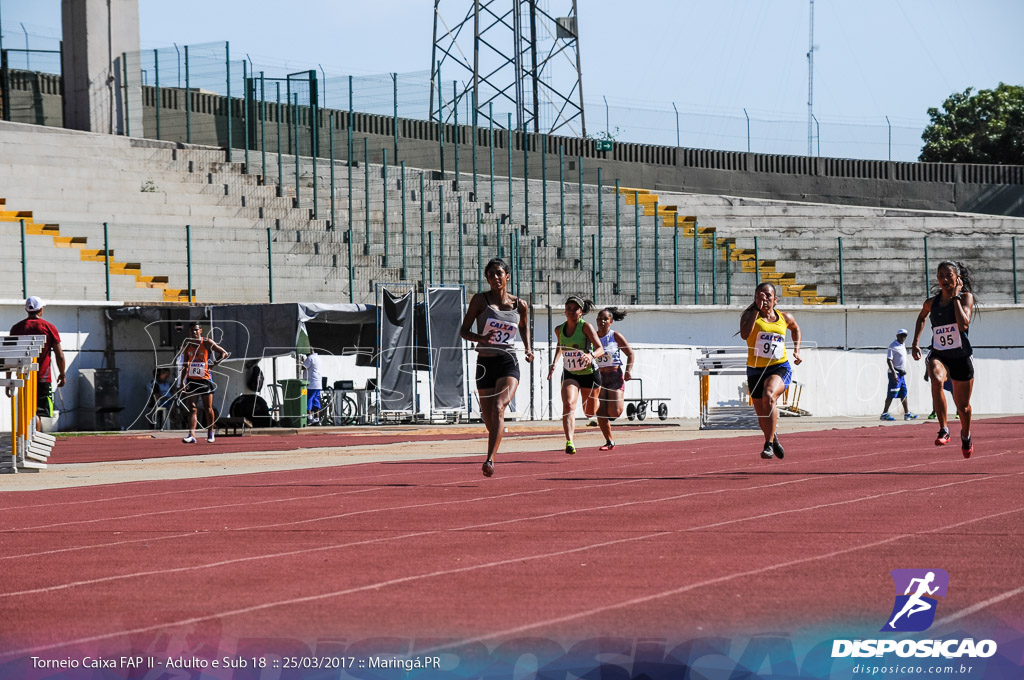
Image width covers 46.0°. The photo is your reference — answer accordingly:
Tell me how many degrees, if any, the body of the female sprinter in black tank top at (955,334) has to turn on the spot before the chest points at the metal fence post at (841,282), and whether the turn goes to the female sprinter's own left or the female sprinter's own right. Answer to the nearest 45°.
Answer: approximately 135° to the female sprinter's own right

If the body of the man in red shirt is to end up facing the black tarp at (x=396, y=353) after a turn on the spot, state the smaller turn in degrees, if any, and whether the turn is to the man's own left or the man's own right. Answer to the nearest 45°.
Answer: approximately 45° to the man's own right

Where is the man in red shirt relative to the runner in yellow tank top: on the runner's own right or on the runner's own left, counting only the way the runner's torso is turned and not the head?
on the runner's own right

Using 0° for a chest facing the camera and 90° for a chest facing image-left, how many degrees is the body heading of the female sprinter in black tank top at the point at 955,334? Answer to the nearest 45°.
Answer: approximately 45°

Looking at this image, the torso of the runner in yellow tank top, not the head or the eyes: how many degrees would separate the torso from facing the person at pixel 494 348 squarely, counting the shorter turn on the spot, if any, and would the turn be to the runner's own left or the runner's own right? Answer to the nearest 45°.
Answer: approximately 45° to the runner's own right

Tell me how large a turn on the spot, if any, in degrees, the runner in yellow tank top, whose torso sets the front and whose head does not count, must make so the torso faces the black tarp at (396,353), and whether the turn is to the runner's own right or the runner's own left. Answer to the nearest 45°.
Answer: approximately 135° to the runner's own right

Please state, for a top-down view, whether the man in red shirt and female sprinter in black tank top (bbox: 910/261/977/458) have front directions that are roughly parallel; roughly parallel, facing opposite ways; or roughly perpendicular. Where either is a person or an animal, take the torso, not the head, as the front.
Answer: roughly parallel, facing opposite ways

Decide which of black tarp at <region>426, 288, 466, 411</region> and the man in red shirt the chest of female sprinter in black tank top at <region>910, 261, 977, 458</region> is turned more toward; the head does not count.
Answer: the man in red shirt

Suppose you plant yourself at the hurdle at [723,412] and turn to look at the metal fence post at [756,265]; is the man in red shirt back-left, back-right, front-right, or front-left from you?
back-left
